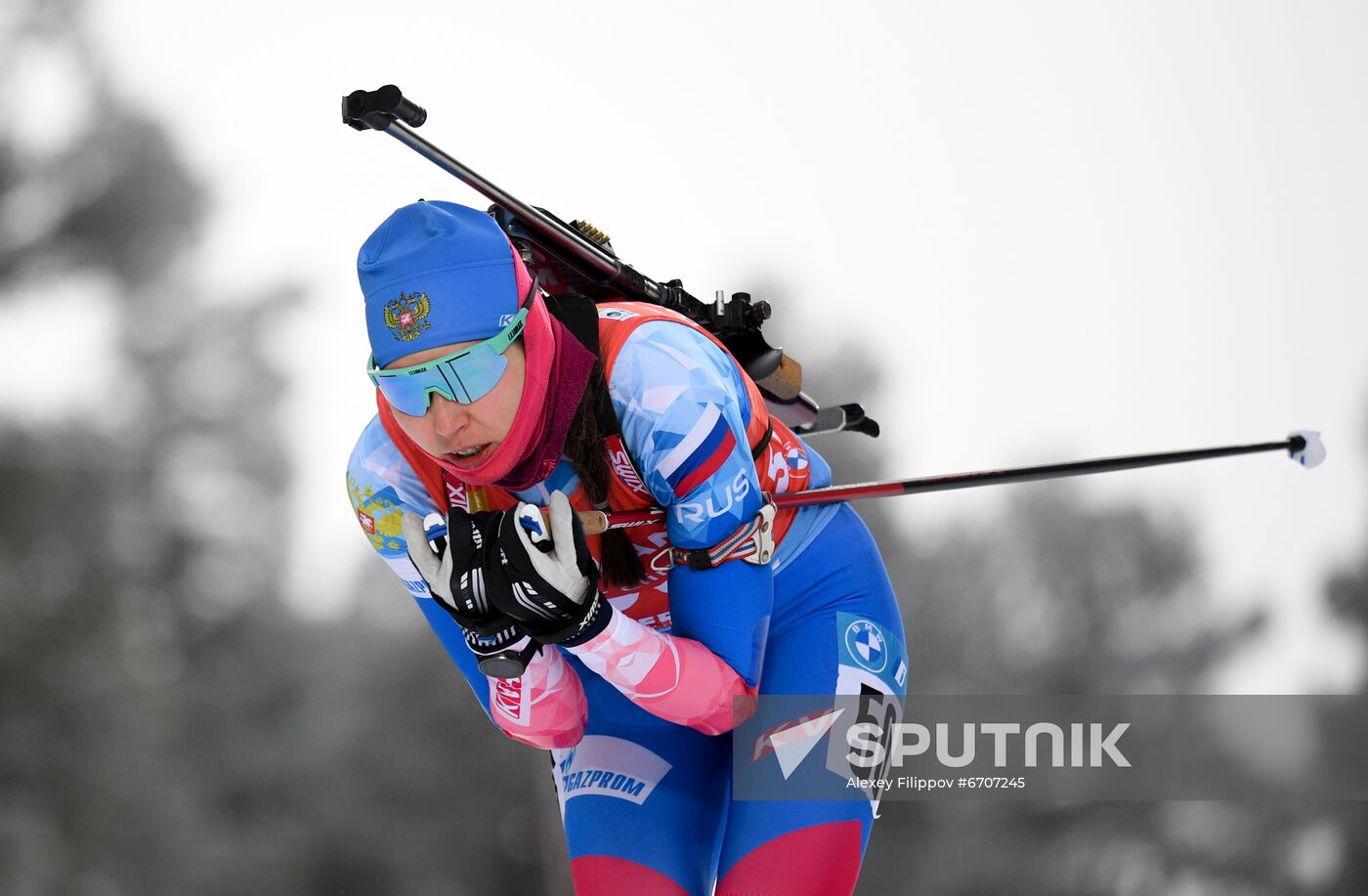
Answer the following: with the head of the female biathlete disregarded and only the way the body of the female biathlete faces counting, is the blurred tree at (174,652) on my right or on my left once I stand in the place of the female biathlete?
on my right

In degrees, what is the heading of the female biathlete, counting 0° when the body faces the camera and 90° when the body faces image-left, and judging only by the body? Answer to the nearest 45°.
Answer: approximately 45°
